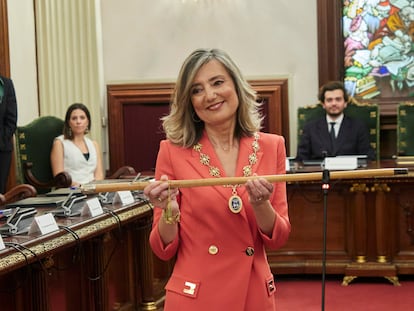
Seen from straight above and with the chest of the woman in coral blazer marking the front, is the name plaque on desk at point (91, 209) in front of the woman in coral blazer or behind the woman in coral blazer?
behind

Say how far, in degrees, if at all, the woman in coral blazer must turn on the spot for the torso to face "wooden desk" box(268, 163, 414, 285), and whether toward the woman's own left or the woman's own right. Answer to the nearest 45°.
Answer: approximately 135° to the woman's own left

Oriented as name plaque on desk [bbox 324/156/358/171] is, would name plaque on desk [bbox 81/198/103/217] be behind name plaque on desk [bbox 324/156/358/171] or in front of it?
in front

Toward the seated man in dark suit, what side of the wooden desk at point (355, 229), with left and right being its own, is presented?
back

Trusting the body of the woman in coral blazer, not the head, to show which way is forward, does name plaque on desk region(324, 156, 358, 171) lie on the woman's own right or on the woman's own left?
on the woman's own left

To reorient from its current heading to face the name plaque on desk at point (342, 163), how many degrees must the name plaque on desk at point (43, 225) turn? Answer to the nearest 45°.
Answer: approximately 90° to its left

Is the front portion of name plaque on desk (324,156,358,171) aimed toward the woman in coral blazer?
yes

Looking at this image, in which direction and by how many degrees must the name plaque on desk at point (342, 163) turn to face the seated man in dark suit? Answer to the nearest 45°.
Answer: approximately 180°

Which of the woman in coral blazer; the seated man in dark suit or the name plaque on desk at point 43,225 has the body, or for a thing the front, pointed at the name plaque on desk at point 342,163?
the seated man in dark suit
